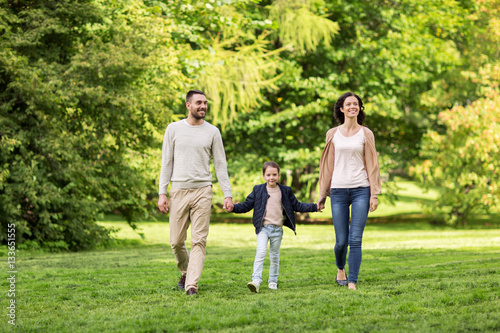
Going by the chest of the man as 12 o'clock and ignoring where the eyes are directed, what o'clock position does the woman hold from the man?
The woman is roughly at 9 o'clock from the man.

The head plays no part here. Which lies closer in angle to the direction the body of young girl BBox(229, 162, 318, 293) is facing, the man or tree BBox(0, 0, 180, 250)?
the man

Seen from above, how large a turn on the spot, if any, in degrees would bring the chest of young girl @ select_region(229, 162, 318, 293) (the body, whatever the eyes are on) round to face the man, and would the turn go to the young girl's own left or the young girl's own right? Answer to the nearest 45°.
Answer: approximately 45° to the young girl's own right

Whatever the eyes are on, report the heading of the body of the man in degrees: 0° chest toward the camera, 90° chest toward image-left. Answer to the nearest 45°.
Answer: approximately 0°

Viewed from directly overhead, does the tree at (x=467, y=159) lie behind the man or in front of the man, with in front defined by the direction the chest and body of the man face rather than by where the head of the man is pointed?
behind

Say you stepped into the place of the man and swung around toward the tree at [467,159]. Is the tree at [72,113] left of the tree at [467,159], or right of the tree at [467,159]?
left
